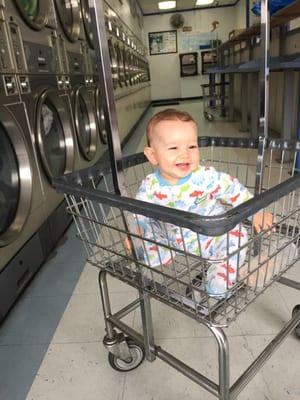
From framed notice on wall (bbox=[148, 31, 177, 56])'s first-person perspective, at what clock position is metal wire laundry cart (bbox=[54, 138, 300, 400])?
The metal wire laundry cart is roughly at 12 o'clock from the framed notice on wall.

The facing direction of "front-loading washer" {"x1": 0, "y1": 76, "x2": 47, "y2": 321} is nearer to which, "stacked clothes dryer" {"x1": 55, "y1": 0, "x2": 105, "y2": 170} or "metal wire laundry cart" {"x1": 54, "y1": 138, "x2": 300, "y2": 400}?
the metal wire laundry cart

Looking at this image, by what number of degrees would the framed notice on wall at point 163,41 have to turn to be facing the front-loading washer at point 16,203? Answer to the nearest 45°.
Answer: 0° — it already faces it

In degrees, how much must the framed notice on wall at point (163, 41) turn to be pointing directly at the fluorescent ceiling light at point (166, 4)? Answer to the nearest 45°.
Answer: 0° — it already faces it

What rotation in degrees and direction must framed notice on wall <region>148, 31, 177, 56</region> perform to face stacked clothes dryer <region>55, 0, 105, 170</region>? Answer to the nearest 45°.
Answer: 0° — it already faces it

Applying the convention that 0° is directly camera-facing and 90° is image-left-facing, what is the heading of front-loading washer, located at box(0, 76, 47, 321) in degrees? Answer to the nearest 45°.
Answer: approximately 315°

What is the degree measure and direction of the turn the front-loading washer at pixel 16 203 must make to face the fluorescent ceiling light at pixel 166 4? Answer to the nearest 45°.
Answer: approximately 90° to its left

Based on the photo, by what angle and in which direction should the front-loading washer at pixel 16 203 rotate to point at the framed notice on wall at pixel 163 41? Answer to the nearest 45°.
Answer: approximately 90° to its left

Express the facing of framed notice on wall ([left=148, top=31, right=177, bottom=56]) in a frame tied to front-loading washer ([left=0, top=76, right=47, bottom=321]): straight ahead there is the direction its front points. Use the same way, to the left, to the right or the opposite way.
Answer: to the right

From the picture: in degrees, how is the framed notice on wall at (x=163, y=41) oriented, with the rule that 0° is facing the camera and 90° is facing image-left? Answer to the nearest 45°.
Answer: approximately 0°

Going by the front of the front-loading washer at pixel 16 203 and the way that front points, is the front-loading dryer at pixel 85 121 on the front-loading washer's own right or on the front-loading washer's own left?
on the front-loading washer's own left

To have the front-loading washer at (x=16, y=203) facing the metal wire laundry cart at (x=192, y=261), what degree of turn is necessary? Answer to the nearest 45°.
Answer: approximately 45° to its right
